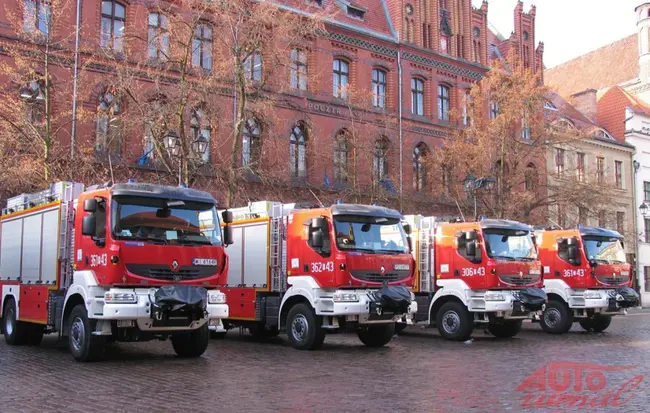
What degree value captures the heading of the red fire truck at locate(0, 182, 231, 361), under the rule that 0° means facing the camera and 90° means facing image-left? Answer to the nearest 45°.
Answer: approximately 315°

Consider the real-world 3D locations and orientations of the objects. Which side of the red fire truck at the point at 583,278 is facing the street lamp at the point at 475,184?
back

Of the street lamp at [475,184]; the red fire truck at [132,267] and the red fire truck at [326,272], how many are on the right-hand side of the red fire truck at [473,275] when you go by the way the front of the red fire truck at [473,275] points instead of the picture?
2

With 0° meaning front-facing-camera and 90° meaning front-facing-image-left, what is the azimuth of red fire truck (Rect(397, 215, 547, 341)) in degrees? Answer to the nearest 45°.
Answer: approximately 315°

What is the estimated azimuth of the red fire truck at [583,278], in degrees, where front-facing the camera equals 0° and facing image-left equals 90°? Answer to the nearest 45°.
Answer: approximately 315°

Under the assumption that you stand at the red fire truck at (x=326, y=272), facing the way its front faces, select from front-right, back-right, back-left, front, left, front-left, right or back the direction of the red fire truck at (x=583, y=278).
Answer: left

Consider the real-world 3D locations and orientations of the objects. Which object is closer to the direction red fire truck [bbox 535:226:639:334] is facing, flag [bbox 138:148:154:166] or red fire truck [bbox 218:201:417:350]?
the red fire truck

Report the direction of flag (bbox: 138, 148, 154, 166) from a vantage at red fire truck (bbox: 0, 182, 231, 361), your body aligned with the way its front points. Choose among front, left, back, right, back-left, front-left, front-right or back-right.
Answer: back-left
